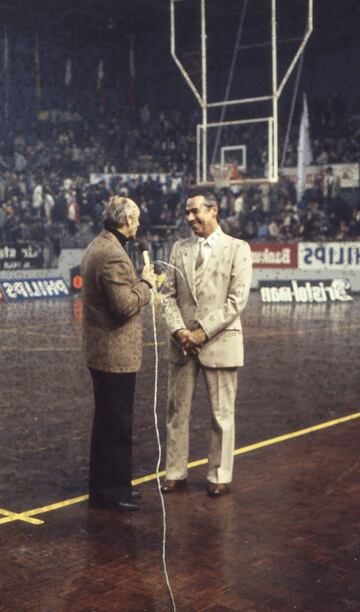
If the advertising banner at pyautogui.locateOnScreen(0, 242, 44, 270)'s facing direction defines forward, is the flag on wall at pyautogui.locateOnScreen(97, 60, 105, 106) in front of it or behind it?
behind

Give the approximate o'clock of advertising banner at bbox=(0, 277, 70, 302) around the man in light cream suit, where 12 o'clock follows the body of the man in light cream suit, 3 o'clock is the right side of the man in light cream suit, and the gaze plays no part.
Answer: The advertising banner is roughly at 4 o'clock from the man in light cream suit.

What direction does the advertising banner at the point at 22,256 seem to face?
toward the camera

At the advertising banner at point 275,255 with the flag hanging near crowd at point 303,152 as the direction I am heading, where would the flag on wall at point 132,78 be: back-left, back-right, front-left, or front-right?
front-left

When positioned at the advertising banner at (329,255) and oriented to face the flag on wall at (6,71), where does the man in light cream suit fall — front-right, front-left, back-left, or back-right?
back-left

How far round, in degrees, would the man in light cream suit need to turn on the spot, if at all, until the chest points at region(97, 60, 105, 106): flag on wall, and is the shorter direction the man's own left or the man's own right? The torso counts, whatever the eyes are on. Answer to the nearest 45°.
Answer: approximately 135° to the man's own right

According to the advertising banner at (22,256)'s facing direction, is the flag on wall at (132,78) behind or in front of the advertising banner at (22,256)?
behind

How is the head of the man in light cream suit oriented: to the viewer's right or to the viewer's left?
to the viewer's left

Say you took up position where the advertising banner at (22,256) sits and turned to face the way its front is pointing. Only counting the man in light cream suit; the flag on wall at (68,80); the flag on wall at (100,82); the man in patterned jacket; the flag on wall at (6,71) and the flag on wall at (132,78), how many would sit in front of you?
2

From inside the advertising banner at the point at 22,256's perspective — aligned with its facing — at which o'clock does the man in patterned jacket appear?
The man in patterned jacket is roughly at 12 o'clock from the advertising banner.

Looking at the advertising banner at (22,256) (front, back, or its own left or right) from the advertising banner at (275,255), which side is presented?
left

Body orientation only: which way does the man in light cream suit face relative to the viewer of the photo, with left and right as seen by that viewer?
facing the viewer and to the left of the viewer

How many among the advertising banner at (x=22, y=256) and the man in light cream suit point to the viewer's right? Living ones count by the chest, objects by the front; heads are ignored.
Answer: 0

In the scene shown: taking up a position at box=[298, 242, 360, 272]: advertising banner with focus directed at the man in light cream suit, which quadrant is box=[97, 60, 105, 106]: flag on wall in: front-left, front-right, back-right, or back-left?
back-right
